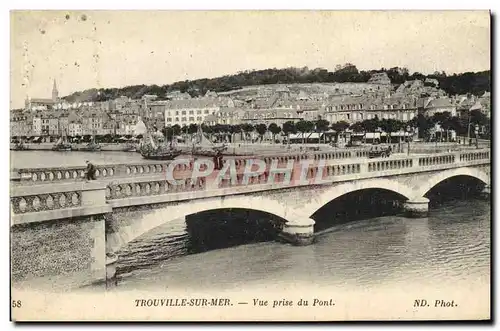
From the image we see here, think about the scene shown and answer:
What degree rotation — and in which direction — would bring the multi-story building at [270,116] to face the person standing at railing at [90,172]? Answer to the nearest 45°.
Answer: approximately 45° to its right

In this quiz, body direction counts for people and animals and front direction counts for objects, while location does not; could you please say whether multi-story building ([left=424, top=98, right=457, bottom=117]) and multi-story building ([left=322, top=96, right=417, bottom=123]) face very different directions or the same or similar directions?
same or similar directions

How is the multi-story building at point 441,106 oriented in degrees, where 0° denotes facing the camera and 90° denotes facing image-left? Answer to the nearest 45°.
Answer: approximately 0°

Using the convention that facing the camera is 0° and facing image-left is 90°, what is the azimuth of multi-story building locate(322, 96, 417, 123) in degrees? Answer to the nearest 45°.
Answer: approximately 0°

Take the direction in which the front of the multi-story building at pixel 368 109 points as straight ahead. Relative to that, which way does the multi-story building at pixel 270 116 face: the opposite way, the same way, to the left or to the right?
the same way

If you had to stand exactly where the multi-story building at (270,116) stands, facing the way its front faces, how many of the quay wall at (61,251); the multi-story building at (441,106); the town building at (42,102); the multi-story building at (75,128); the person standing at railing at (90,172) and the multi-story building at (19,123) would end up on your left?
1

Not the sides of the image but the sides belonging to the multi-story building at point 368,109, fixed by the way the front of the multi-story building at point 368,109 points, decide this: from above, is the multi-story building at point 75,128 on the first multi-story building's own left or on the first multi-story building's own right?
on the first multi-story building's own right

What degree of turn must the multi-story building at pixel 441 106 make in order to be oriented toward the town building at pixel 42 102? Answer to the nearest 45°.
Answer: approximately 45° to its right

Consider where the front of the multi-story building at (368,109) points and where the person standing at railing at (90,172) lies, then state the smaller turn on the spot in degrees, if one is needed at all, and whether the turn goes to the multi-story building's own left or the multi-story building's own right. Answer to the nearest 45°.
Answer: approximately 45° to the multi-story building's own right

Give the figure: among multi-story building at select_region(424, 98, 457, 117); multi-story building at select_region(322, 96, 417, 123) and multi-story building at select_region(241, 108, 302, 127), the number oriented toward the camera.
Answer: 3

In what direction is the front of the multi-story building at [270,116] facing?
toward the camera
